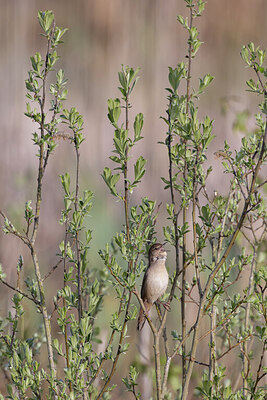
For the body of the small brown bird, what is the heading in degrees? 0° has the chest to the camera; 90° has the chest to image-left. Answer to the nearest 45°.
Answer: approximately 315°
